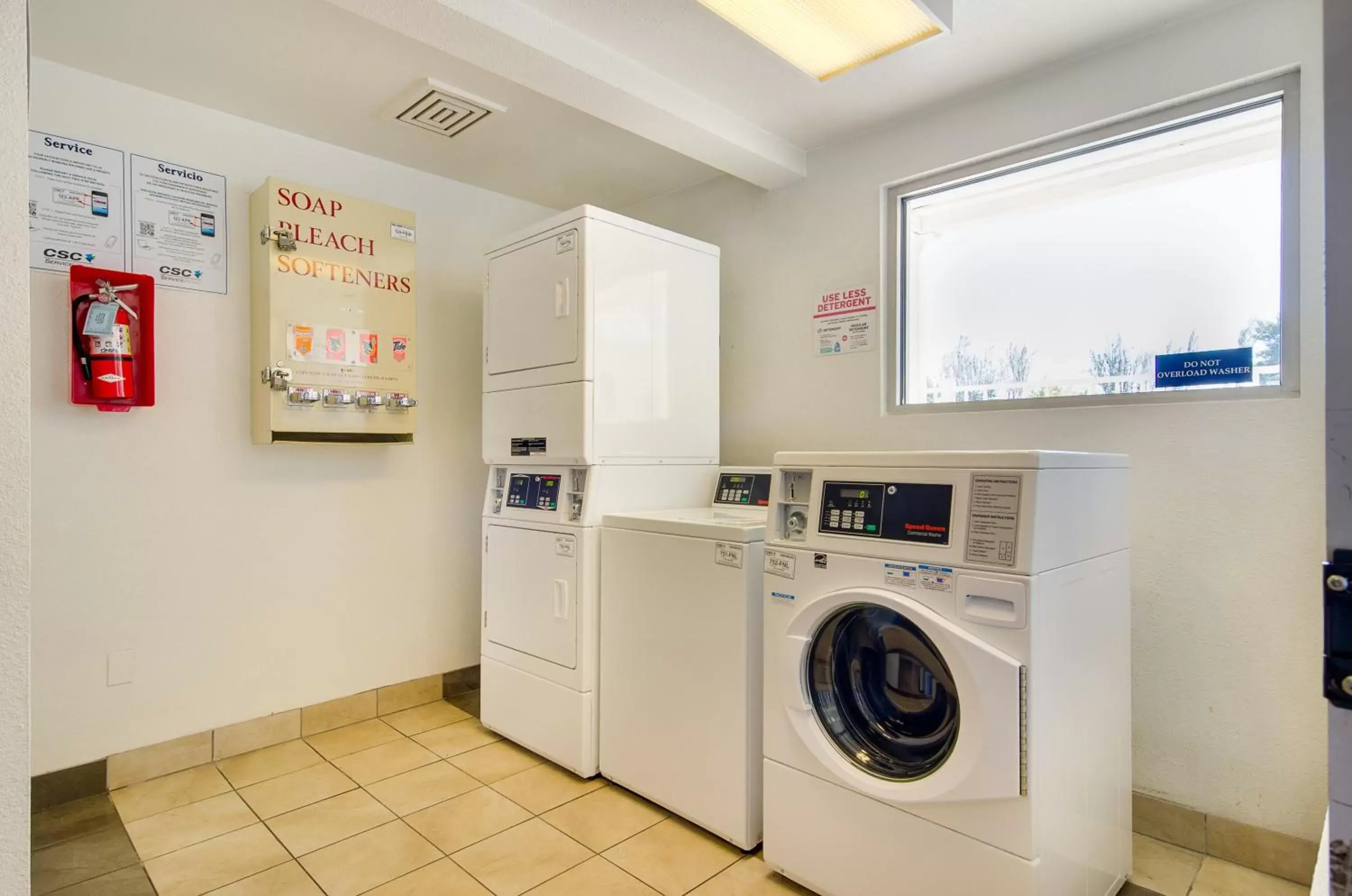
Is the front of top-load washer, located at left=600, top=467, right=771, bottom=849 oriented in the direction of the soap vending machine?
no

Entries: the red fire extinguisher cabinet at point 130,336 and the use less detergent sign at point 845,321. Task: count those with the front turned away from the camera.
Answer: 0

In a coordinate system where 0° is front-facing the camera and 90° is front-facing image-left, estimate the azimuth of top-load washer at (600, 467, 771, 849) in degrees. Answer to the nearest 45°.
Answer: approximately 45°

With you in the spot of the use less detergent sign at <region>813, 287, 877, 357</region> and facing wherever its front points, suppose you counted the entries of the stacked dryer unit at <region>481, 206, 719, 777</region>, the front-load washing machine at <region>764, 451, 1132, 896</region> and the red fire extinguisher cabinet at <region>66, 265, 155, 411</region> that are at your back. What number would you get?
0

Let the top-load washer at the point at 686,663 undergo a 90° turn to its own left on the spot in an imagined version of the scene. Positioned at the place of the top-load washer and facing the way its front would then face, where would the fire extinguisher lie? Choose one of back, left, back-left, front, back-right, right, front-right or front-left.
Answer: back-right

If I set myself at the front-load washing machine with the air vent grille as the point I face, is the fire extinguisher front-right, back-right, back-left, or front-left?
front-left

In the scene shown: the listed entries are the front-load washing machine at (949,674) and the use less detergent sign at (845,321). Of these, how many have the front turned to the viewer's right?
0

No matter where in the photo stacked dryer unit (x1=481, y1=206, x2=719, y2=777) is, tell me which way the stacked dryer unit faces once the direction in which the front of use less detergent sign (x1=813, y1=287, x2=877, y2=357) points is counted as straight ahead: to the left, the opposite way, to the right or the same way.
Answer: the same way

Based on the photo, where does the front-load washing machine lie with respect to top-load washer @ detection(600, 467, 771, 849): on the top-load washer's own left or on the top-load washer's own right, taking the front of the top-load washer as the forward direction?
on the top-load washer's own left

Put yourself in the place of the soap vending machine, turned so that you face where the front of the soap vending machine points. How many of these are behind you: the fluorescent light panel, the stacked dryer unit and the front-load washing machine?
0

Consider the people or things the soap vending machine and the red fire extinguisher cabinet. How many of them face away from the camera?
0

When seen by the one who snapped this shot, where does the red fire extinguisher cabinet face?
facing the viewer and to the right of the viewer

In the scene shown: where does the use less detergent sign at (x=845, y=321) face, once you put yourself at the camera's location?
facing the viewer and to the left of the viewer

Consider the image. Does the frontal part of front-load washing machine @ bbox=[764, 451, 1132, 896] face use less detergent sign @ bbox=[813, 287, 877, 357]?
no
